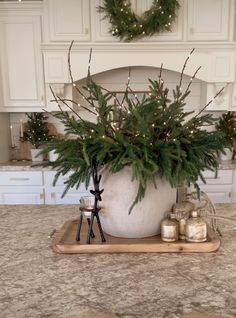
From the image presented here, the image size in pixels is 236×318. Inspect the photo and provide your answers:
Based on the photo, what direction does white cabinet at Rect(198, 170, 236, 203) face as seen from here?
toward the camera

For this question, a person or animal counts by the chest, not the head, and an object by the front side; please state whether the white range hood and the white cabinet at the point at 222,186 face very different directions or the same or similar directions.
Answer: same or similar directions

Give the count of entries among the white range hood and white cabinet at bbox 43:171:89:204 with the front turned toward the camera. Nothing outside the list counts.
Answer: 2

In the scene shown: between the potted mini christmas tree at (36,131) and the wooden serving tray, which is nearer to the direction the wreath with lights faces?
the wooden serving tray

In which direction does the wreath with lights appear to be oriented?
toward the camera

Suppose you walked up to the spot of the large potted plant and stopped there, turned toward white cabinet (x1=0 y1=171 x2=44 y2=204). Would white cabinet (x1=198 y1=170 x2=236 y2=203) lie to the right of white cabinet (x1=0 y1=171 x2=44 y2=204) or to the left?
right

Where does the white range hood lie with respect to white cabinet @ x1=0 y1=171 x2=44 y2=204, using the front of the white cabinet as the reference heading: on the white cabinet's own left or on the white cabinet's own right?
on the white cabinet's own left

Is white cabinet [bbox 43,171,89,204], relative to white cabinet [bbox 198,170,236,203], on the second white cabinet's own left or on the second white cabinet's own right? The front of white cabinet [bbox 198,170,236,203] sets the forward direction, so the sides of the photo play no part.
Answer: on the second white cabinet's own right

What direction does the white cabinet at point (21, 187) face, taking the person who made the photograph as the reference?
facing the viewer
